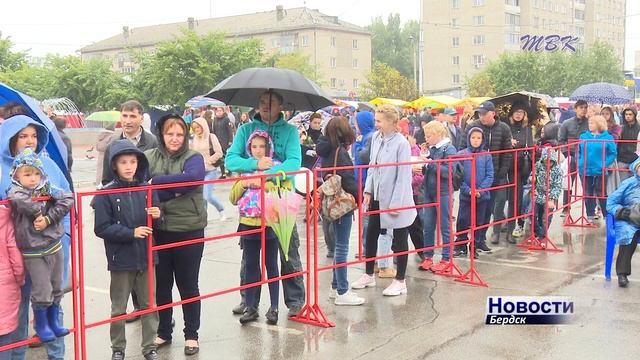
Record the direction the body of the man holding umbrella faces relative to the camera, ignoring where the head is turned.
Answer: toward the camera

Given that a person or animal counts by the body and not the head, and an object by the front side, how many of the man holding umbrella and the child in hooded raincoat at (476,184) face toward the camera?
2

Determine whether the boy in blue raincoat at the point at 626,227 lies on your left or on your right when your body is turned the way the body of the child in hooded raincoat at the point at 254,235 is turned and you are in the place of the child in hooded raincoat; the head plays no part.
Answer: on your left

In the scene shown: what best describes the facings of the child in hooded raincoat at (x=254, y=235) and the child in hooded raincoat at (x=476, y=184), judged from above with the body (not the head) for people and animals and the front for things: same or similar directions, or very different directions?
same or similar directions

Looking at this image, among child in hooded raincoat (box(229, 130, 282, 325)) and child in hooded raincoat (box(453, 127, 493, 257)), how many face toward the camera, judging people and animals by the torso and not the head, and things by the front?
2

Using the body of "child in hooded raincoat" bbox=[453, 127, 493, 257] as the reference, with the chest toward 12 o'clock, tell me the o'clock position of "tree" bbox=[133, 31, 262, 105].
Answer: The tree is roughly at 5 o'clock from the child in hooded raincoat.

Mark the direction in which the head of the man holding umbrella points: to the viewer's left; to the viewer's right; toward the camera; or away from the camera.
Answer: toward the camera

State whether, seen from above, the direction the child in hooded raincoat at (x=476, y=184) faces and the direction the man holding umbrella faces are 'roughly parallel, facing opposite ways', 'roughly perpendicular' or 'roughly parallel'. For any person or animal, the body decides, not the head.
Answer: roughly parallel

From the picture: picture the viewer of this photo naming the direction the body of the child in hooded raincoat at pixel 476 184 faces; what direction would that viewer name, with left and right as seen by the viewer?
facing the viewer

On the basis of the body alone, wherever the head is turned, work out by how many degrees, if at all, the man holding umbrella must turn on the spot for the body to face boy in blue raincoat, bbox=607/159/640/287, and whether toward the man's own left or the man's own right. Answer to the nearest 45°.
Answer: approximately 90° to the man's own left

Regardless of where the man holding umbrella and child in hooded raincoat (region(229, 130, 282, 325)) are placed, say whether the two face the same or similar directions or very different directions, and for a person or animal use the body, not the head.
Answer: same or similar directions

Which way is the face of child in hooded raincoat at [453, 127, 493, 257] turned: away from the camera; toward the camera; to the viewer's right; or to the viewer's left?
toward the camera
